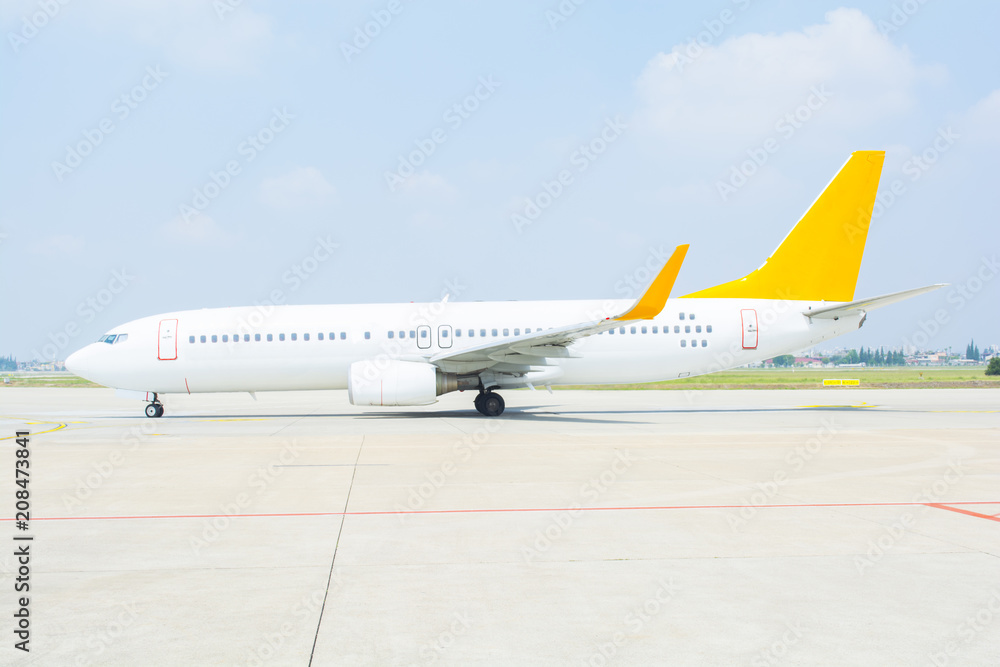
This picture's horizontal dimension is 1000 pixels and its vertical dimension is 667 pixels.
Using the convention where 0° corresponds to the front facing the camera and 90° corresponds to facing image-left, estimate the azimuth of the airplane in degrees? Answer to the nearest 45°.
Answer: approximately 90°
